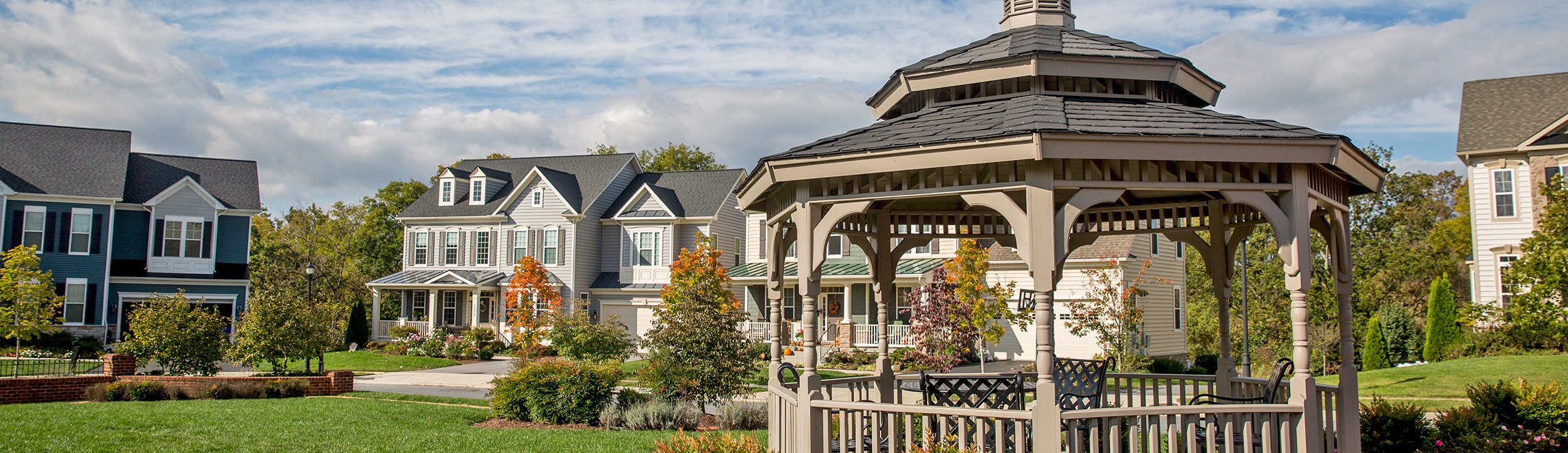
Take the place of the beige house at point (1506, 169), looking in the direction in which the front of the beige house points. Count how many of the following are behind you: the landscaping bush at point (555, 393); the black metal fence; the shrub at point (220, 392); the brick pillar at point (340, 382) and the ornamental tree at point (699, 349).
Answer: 0

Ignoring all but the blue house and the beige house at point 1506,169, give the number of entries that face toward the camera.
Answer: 2

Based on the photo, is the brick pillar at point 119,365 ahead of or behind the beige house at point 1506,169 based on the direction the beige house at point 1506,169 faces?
ahead

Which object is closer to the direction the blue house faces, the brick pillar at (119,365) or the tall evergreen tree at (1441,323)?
the brick pillar

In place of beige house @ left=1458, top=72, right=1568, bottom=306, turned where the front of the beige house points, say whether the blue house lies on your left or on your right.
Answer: on your right

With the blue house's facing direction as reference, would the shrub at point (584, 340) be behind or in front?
in front

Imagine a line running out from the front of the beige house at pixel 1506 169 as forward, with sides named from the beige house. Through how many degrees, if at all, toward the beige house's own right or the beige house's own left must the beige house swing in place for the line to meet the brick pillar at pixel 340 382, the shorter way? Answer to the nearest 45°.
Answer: approximately 45° to the beige house's own right

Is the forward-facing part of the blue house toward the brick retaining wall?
yes

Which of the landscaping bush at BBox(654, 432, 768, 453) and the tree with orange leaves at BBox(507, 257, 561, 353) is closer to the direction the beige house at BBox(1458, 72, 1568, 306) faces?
the landscaping bush

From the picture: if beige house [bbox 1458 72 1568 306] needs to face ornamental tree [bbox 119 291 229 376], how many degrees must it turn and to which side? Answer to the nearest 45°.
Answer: approximately 45° to its right

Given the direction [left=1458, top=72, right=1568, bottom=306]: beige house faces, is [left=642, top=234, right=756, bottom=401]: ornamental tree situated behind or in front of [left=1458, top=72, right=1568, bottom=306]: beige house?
in front

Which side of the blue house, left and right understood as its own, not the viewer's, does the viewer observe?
front

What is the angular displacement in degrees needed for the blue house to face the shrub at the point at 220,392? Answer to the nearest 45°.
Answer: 0° — it already faces it

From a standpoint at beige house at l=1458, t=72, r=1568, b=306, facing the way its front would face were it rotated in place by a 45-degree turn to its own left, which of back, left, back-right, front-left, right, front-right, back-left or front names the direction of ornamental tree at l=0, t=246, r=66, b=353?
right

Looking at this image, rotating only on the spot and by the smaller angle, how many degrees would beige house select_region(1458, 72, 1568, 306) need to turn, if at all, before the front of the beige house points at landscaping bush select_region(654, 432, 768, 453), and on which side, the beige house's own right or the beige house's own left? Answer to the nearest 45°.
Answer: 0° — it already faces it

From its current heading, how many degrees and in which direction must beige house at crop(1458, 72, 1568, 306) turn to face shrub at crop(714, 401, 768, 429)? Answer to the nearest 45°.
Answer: approximately 45° to its right
